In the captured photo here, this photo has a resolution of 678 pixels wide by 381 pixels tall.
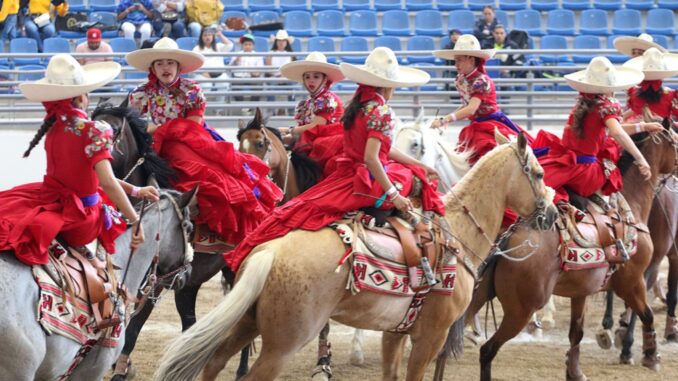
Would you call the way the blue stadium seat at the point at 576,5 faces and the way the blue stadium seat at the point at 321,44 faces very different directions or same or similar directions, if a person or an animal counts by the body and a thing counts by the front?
same or similar directions

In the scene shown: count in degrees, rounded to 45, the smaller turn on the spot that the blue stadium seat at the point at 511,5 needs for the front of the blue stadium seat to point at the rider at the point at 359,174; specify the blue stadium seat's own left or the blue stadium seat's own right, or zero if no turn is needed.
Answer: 0° — it already faces them

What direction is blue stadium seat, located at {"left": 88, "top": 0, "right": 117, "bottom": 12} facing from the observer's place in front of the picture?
facing the viewer

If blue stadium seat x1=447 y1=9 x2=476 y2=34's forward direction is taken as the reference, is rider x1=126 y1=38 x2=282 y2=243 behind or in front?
in front

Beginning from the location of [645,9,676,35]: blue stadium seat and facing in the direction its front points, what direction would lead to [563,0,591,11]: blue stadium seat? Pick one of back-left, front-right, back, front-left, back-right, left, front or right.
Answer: right

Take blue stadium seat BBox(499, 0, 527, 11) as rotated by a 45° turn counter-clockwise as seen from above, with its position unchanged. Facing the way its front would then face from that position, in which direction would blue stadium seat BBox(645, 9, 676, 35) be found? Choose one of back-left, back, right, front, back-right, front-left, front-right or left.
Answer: front-left

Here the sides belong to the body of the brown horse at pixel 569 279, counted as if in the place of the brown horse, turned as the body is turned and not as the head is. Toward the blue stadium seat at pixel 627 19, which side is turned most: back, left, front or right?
left

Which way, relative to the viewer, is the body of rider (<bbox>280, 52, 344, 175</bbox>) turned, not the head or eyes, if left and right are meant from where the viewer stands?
facing the viewer and to the left of the viewer

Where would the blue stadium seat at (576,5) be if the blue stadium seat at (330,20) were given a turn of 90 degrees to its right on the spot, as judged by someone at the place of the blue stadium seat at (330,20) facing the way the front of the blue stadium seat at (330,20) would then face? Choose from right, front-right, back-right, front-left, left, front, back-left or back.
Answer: back

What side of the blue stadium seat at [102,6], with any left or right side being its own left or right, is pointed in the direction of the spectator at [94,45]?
front

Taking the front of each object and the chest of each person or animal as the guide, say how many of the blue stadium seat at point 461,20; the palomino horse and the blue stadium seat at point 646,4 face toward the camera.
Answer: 2

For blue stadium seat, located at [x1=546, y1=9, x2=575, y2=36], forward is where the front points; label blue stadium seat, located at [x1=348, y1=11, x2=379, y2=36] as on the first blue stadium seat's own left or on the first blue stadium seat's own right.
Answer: on the first blue stadium seat's own right

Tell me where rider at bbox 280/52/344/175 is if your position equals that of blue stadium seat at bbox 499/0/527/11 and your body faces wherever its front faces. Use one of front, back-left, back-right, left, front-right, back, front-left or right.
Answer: front
